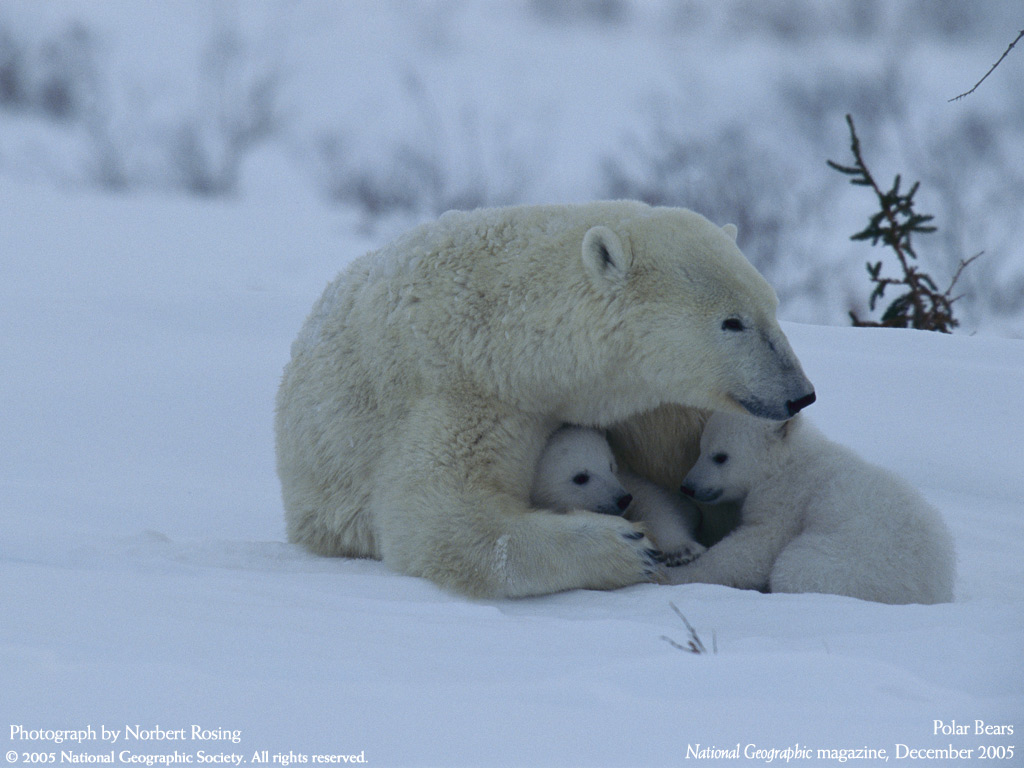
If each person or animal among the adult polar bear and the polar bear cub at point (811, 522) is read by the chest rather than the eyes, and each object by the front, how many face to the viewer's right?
1

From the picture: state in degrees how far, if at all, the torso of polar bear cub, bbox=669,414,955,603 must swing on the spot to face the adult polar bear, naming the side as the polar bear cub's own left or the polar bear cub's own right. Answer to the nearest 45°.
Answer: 0° — it already faces it

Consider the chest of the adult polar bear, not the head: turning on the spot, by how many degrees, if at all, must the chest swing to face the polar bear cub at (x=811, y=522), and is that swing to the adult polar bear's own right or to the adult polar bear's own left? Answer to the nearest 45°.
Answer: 0° — it already faces it

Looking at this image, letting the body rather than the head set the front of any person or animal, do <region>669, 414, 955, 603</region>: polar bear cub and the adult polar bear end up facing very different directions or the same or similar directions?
very different directions

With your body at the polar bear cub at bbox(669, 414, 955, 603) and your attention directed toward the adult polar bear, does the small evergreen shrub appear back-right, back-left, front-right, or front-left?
back-right

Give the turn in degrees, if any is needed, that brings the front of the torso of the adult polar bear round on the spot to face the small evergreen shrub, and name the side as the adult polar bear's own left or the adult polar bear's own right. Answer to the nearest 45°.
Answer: approximately 45° to the adult polar bear's own left

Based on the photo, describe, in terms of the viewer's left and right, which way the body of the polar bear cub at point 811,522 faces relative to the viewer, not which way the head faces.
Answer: facing to the left of the viewer

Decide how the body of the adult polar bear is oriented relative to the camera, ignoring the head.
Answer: to the viewer's right
